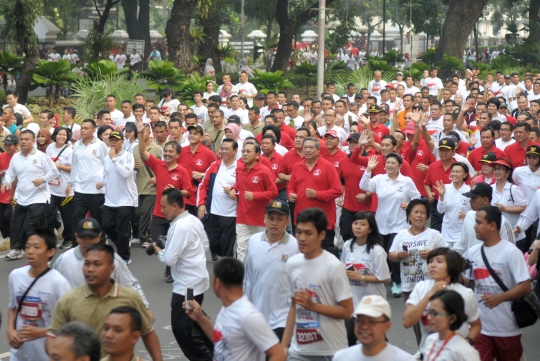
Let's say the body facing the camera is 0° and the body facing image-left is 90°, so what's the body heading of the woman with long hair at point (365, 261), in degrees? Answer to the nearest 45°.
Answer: approximately 45°

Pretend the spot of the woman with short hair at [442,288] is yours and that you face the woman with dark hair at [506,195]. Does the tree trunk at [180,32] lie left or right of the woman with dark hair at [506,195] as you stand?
left

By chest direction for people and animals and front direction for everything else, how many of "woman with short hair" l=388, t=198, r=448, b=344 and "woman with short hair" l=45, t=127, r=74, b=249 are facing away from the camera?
0

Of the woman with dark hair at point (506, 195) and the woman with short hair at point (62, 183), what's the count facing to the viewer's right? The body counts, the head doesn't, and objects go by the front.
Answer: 0

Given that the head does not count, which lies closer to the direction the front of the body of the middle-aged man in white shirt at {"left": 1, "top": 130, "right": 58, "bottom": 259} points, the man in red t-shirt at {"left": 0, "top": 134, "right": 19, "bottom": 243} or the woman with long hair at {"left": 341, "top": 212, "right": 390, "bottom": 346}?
the woman with long hair

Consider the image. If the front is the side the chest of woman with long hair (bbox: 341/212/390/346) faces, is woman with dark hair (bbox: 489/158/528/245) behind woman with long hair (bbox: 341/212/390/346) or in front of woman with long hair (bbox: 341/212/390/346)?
behind

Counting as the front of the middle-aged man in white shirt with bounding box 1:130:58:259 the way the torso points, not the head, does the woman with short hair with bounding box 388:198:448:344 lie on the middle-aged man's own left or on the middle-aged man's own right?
on the middle-aged man's own left

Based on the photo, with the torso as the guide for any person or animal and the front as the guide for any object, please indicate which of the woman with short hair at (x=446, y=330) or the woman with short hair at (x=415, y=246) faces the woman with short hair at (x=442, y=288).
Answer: the woman with short hair at (x=415, y=246)

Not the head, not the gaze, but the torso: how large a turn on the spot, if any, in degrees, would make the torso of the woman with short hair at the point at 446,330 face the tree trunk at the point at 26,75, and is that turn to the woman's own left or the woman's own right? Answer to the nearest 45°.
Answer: approximately 90° to the woman's own right

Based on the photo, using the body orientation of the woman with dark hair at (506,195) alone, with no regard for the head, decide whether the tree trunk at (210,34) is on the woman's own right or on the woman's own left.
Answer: on the woman's own right
